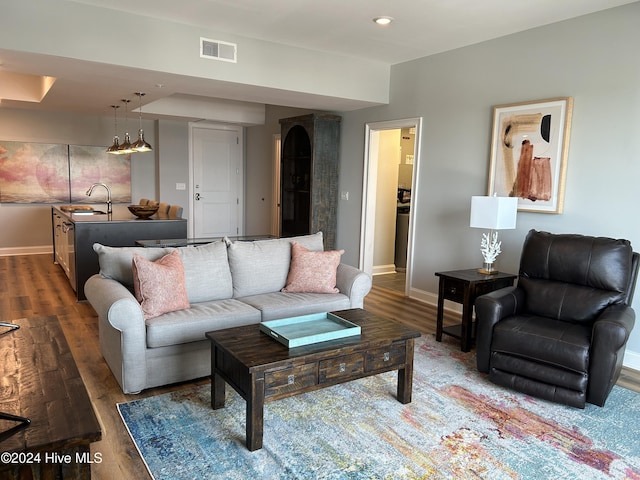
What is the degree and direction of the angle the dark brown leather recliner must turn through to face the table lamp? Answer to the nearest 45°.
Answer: approximately 90° to its right

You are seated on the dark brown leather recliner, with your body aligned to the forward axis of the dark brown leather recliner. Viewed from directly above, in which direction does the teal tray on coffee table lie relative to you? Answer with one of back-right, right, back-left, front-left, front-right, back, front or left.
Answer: front

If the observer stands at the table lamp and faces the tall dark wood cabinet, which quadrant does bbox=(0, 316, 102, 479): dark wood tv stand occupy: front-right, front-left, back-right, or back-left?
back-left

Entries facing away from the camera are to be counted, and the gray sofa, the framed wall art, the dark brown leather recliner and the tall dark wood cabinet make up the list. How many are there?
0

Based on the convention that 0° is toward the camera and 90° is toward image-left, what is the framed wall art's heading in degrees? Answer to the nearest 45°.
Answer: approximately 45°

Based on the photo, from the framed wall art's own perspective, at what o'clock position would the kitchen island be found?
The kitchen island is roughly at 1 o'clock from the framed wall art.

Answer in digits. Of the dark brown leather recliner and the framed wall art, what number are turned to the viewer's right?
0

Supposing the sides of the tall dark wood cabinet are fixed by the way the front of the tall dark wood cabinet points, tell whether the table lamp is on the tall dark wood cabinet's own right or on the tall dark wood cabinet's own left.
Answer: on the tall dark wood cabinet's own left

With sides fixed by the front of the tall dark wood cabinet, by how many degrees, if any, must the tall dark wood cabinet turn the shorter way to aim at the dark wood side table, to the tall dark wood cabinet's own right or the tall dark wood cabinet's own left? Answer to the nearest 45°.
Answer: approximately 90° to the tall dark wood cabinet's own left

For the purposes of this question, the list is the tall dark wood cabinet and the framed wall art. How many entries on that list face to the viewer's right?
0

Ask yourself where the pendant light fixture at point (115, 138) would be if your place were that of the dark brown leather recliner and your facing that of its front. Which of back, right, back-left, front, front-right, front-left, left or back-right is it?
front-right

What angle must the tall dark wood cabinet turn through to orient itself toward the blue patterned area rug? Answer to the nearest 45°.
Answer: approximately 45° to its left

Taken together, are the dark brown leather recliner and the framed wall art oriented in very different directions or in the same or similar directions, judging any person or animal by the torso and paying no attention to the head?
same or similar directions

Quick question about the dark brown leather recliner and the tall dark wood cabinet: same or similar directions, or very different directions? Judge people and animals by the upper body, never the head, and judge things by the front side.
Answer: same or similar directions

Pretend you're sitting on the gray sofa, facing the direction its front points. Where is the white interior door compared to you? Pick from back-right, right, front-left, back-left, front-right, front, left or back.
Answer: back-left

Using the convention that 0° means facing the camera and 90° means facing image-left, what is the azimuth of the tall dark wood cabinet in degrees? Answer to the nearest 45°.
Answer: approximately 45°

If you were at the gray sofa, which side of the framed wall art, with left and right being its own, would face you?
front

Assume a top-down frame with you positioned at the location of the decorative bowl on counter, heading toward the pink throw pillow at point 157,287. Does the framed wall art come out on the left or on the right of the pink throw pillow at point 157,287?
left
